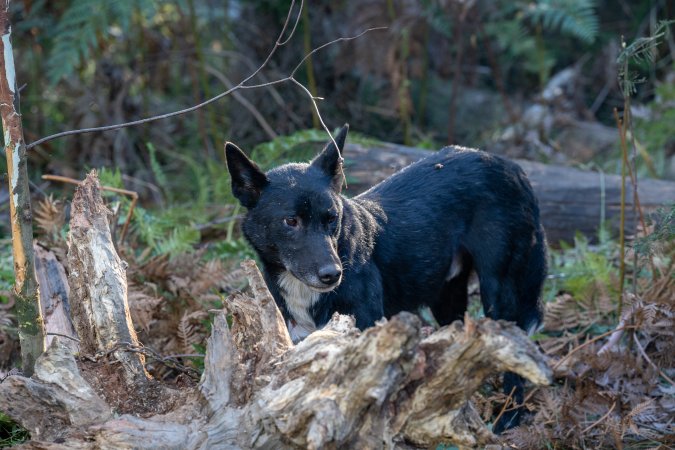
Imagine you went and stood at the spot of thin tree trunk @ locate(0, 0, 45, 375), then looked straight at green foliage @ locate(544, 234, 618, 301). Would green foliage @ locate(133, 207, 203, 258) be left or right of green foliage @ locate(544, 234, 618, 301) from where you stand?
left

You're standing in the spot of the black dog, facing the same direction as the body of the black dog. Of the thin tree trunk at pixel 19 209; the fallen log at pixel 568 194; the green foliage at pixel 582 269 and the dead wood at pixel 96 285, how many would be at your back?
2

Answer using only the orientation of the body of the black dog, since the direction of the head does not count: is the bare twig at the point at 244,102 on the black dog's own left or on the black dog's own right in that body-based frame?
on the black dog's own right

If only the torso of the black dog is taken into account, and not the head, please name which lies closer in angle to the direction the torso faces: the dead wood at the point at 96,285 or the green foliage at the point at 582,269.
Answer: the dead wood

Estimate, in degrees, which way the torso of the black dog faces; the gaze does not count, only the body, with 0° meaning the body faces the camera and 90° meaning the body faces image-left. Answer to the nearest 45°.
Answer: approximately 45°

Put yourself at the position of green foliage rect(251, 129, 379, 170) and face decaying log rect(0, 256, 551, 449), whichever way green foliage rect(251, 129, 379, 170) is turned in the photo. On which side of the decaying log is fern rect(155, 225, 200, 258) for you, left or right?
right

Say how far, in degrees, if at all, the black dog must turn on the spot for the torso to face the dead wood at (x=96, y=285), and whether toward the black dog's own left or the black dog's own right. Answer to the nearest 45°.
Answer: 0° — it already faces it

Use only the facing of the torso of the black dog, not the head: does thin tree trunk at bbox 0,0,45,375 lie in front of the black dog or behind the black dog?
in front

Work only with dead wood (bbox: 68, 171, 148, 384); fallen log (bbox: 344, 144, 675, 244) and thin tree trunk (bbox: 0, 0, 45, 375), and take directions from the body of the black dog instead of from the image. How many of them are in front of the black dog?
2

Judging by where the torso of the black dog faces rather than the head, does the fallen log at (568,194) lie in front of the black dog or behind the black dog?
behind

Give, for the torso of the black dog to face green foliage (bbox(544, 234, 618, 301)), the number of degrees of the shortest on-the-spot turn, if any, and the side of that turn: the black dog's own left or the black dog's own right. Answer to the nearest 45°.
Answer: approximately 180°
